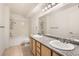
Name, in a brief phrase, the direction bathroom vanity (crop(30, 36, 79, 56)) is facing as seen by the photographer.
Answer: facing the viewer and to the left of the viewer
